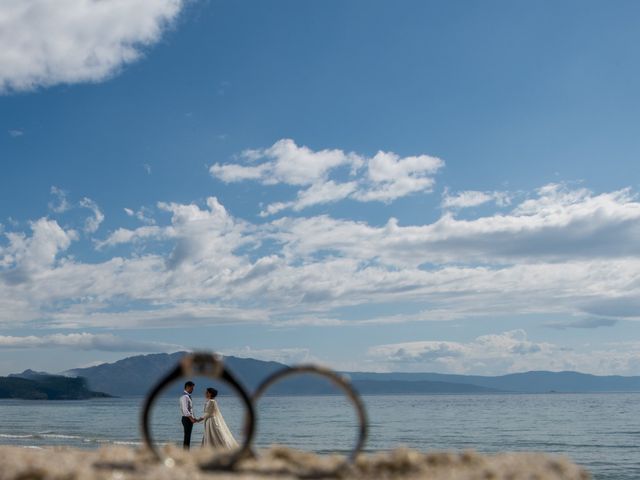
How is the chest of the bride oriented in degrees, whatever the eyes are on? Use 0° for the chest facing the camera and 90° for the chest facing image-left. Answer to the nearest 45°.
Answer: approximately 90°

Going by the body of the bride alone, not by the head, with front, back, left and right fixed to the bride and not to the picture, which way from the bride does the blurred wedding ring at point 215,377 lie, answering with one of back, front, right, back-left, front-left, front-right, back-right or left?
left

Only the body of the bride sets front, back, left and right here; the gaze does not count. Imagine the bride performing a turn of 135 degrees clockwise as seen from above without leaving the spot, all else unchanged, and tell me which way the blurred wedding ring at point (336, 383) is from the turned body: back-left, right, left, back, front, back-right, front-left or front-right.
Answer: back-right
